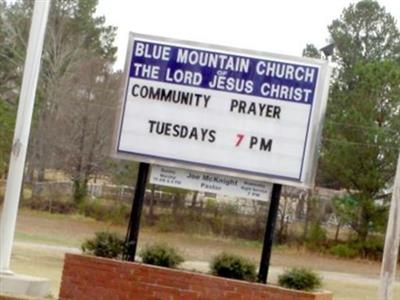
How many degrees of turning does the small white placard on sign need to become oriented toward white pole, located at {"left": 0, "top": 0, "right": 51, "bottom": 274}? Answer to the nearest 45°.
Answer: approximately 90° to its right

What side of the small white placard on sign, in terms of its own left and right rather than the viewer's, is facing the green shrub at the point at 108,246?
right

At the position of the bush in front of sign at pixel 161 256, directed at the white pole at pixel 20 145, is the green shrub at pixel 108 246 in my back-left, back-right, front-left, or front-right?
front-right

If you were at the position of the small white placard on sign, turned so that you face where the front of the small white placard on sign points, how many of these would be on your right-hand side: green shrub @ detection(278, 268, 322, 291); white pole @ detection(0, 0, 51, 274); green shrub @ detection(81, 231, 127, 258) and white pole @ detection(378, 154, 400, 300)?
2

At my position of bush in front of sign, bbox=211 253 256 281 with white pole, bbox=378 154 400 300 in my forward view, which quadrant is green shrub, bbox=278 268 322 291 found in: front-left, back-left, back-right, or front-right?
front-right

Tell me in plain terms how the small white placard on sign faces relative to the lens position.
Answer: facing the viewer

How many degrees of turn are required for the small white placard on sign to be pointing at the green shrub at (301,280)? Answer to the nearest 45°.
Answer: approximately 90° to its left
